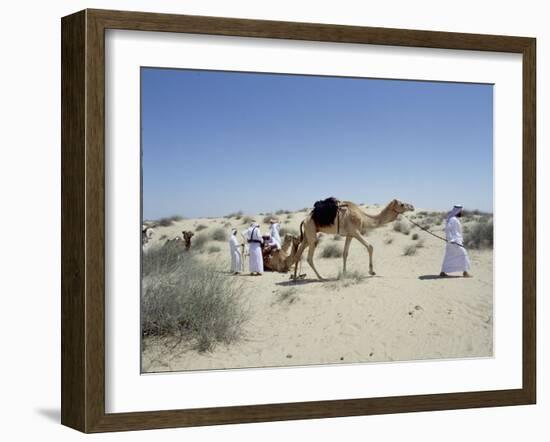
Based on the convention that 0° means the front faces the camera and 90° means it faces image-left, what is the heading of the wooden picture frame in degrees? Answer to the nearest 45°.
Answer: approximately 315°
